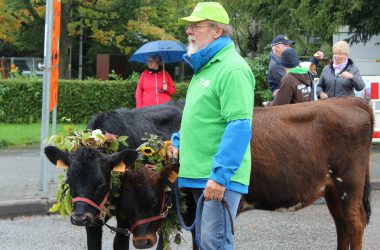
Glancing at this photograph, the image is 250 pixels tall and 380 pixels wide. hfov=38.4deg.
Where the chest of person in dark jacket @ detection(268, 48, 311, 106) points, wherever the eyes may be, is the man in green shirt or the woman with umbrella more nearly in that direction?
the woman with umbrella

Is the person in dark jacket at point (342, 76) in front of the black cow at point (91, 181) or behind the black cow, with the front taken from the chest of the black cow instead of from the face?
behind

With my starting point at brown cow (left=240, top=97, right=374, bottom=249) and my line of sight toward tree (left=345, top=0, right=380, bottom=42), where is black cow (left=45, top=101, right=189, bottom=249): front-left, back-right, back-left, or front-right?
back-left

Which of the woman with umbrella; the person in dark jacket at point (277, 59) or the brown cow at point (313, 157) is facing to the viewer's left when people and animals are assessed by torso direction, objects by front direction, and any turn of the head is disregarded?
the brown cow

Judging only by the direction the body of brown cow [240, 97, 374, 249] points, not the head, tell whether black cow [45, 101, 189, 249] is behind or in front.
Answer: in front

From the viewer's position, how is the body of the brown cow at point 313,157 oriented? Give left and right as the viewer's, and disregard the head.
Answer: facing to the left of the viewer

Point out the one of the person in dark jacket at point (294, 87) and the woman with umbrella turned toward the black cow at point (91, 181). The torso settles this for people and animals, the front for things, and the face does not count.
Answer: the woman with umbrella

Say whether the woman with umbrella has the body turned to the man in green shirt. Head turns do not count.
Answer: yes
